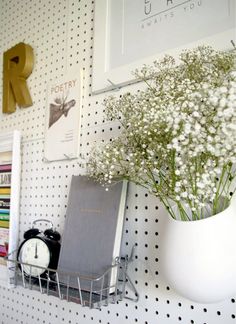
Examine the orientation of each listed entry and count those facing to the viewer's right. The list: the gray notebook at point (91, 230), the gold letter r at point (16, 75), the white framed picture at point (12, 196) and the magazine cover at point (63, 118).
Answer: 0

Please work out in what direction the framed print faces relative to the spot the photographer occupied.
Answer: facing the viewer and to the left of the viewer

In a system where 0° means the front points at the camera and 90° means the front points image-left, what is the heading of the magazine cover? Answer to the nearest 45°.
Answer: approximately 45°

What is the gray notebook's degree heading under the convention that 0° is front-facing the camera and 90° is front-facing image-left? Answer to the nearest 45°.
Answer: approximately 45°

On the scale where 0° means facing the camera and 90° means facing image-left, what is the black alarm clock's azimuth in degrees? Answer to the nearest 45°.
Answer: approximately 45°
